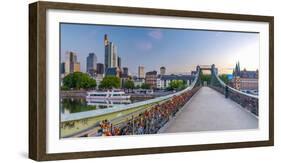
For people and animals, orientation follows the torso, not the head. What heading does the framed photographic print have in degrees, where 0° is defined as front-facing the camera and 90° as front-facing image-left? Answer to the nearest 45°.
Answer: approximately 315°
